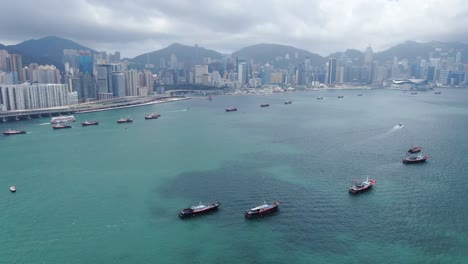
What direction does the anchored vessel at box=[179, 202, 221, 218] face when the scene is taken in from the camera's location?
facing away from the viewer and to the right of the viewer

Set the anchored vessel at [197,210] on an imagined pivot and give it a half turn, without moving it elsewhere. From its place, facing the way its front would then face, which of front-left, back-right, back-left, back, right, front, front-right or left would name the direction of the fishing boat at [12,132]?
right

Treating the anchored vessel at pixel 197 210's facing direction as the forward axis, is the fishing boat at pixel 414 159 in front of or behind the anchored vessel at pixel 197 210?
in front

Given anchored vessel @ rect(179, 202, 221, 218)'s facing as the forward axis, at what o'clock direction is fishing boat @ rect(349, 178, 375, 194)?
The fishing boat is roughly at 1 o'clock from the anchored vessel.

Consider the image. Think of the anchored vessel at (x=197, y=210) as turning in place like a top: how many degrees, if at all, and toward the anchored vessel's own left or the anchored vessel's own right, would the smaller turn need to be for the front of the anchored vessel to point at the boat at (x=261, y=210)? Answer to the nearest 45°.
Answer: approximately 45° to the anchored vessel's own right

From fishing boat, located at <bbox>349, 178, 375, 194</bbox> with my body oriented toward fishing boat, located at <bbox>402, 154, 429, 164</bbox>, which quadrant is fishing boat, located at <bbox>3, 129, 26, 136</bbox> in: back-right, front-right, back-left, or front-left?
back-left
